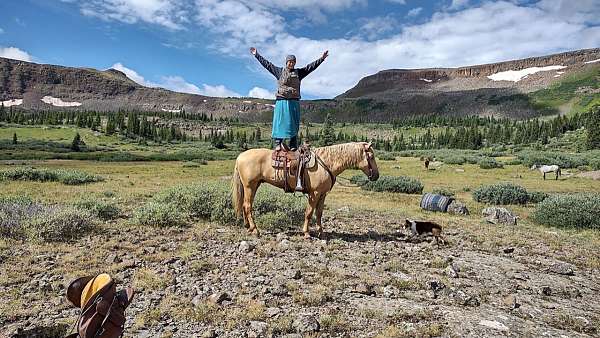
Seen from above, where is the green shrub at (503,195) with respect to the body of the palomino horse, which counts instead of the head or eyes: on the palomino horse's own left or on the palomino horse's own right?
on the palomino horse's own left

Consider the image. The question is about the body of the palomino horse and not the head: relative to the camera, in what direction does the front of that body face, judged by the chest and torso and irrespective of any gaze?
to the viewer's right

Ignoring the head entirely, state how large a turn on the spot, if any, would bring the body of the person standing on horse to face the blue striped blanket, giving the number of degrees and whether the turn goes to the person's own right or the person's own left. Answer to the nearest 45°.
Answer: approximately 135° to the person's own left

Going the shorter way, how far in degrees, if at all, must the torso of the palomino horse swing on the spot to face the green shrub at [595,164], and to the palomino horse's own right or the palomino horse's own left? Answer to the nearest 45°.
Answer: approximately 45° to the palomino horse's own left

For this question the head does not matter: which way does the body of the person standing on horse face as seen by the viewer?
toward the camera

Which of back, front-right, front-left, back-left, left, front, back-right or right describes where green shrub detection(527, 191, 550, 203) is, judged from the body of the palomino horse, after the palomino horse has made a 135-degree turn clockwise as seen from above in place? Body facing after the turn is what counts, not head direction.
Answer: back

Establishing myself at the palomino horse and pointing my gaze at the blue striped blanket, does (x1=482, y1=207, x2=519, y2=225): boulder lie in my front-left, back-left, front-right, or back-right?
front-right

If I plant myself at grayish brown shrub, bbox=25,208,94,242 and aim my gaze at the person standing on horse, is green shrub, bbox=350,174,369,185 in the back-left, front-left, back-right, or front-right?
front-left

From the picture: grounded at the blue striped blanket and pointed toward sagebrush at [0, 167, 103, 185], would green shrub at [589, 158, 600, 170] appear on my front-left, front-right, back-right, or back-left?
back-right

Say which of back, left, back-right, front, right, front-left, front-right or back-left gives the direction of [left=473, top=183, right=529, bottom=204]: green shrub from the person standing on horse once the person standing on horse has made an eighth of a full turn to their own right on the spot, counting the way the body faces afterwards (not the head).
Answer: back

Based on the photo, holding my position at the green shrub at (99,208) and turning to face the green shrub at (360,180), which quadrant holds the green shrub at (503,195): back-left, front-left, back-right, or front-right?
front-right

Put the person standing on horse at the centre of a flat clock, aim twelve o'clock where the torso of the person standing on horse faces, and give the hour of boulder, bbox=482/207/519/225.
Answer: The boulder is roughly at 8 o'clock from the person standing on horse.

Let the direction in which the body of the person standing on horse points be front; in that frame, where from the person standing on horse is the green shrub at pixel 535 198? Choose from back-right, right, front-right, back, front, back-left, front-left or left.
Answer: back-left

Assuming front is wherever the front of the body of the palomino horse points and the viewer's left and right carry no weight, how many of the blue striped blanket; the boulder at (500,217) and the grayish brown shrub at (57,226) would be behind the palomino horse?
1
